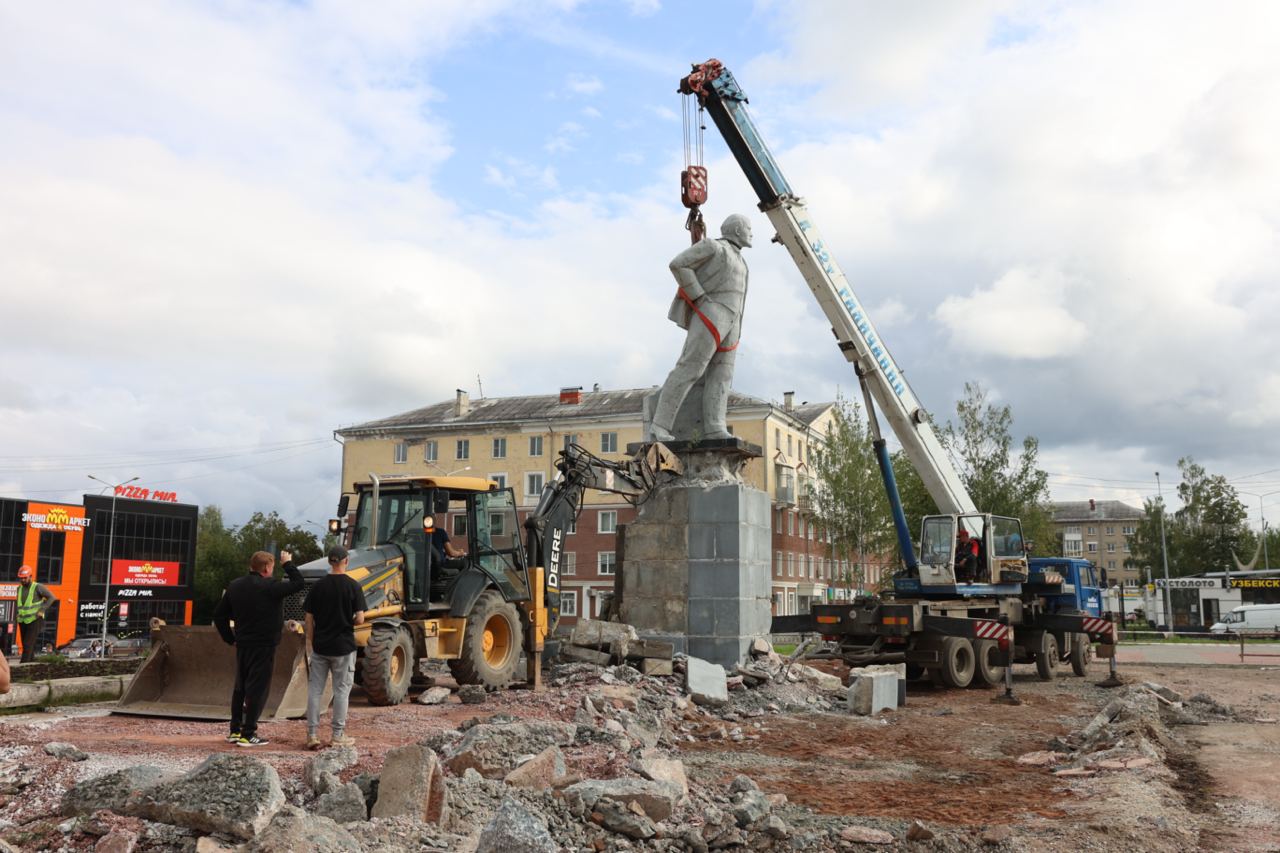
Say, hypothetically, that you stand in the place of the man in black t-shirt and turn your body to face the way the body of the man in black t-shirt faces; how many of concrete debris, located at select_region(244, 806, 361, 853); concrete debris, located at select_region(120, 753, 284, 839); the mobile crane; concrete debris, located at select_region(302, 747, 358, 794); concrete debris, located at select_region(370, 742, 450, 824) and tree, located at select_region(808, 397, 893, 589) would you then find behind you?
4

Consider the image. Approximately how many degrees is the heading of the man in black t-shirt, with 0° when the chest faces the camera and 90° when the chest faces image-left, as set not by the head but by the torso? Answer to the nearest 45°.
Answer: approximately 180°

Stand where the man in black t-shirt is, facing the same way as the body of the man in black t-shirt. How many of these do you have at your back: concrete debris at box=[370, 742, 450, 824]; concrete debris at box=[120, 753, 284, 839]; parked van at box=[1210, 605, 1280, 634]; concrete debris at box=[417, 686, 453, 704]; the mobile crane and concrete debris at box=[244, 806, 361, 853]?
3

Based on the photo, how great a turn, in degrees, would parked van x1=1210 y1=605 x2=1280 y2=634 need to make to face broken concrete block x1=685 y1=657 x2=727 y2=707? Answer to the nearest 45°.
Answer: approximately 90° to its left

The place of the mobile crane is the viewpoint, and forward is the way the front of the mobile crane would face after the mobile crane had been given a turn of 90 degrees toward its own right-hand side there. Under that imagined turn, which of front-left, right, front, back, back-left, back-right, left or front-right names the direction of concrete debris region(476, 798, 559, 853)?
front-right

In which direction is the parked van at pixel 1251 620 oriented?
to the viewer's left

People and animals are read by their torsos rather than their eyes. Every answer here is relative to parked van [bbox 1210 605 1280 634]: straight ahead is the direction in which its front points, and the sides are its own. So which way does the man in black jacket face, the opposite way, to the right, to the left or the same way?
to the right

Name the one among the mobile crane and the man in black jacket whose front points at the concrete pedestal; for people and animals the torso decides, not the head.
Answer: the man in black jacket

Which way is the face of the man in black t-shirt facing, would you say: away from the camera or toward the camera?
away from the camera

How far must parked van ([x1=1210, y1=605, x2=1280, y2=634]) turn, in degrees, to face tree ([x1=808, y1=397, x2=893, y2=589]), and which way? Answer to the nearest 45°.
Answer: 0° — it already faces it

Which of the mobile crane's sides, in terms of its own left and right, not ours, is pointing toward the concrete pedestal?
back

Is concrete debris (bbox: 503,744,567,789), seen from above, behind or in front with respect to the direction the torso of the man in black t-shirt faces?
behind

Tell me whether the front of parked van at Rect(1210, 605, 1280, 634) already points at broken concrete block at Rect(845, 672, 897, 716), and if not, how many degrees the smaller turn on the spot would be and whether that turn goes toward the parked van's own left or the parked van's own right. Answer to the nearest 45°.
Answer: approximately 90° to the parked van's own left

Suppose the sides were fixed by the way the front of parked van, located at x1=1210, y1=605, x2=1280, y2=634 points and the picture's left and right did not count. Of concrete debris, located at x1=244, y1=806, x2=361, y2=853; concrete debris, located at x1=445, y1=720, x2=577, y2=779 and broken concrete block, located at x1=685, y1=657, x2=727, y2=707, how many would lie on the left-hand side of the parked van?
3

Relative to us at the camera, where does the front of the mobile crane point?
facing away from the viewer and to the right of the viewer

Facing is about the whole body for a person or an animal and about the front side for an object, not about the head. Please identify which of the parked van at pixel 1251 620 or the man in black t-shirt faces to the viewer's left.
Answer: the parked van

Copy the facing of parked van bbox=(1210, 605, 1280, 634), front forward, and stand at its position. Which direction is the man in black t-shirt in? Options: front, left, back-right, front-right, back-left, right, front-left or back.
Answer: left

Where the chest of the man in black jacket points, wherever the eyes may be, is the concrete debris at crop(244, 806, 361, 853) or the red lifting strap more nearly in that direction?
the red lifting strap
